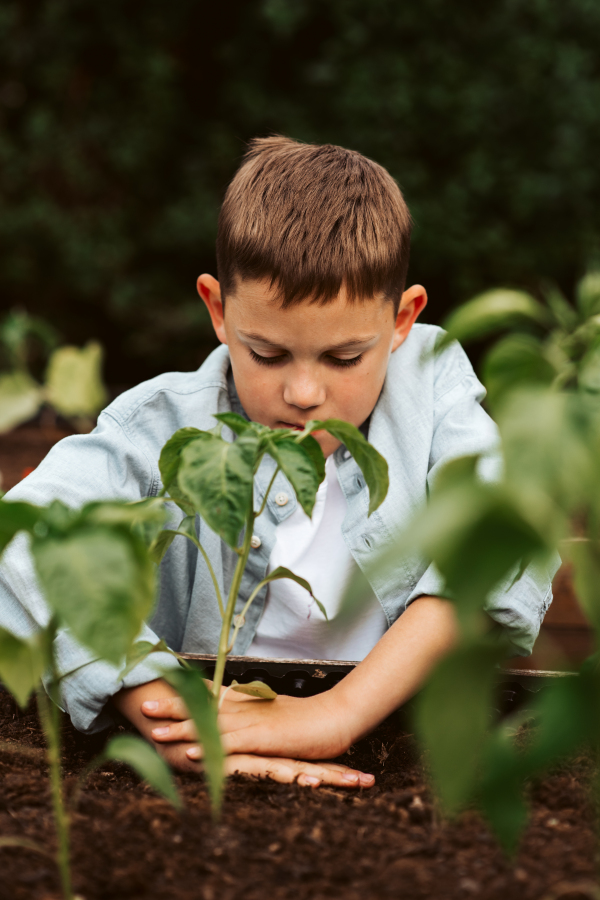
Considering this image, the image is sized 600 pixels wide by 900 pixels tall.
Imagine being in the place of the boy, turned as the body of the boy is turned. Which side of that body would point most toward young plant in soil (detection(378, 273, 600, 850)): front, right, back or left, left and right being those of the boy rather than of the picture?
front

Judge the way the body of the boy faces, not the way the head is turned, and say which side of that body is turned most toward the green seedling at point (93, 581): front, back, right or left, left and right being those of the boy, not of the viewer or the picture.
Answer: front

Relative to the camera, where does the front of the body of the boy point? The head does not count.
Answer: toward the camera

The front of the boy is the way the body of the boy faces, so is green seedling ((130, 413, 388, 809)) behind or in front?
in front
